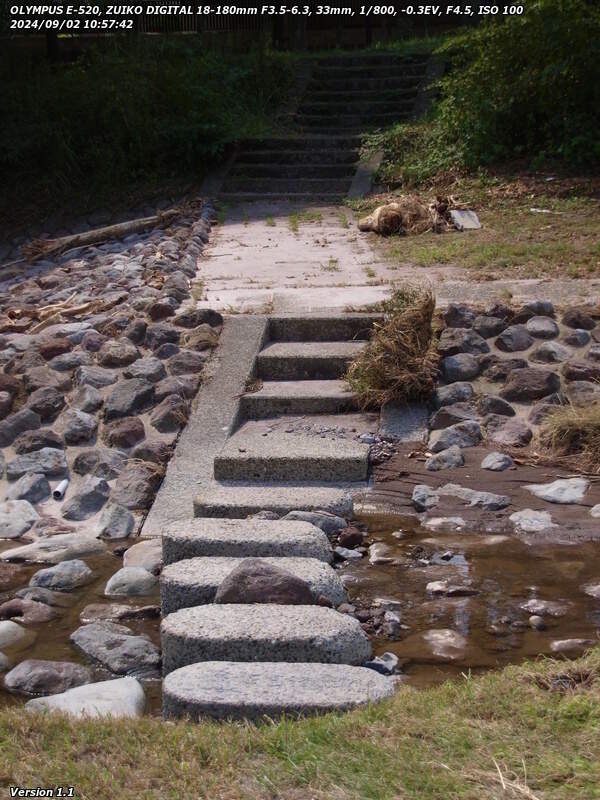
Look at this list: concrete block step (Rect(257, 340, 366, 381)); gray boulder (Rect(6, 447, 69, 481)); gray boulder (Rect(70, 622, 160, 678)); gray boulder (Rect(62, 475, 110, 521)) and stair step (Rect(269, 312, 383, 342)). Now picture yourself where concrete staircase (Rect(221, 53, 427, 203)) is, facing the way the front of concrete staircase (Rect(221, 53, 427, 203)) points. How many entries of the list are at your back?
0

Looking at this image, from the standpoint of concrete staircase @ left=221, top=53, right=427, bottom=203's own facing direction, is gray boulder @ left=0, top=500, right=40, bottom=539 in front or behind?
in front

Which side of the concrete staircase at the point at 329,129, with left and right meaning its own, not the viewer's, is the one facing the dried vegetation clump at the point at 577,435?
front

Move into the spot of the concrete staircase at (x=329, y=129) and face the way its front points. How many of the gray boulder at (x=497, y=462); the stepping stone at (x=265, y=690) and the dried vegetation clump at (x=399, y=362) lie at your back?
0

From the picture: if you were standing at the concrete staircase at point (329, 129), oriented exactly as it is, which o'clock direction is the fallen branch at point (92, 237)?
The fallen branch is roughly at 1 o'clock from the concrete staircase.

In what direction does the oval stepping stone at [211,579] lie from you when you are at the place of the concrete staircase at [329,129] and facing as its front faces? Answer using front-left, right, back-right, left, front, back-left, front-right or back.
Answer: front

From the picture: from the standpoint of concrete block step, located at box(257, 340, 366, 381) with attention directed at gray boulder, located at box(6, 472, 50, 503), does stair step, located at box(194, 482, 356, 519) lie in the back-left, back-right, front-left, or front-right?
front-left

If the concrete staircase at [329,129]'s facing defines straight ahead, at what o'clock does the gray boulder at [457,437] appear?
The gray boulder is roughly at 12 o'clock from the concrete staircase.

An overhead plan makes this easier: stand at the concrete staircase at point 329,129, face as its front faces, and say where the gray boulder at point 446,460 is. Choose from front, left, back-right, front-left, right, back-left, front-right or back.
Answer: front

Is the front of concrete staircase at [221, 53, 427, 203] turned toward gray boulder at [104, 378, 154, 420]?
yes

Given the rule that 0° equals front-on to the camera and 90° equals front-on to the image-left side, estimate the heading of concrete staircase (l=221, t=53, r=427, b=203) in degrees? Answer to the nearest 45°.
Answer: approximately 0°

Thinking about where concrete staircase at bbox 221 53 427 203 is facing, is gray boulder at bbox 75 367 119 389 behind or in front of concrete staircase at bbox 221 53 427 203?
in front

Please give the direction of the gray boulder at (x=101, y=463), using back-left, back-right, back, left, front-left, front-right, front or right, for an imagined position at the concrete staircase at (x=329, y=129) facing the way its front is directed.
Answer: front

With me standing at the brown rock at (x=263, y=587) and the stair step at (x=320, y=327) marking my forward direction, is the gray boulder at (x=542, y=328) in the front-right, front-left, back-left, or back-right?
front-right

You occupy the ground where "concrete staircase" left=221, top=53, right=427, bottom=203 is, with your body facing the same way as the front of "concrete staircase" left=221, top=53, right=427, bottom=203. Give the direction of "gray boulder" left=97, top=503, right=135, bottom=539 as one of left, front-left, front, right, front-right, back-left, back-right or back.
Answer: front

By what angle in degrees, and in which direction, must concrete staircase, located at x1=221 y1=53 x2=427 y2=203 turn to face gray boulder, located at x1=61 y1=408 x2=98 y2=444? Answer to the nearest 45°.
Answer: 0° — it already faces it

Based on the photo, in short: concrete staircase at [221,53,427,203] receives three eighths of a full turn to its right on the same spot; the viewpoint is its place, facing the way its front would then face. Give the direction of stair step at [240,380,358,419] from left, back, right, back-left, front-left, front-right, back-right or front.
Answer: back-left

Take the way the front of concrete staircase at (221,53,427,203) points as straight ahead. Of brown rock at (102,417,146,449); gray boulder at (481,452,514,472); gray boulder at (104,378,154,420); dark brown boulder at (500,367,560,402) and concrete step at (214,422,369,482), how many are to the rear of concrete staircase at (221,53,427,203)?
0

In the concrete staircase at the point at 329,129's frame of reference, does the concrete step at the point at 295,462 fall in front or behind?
in front

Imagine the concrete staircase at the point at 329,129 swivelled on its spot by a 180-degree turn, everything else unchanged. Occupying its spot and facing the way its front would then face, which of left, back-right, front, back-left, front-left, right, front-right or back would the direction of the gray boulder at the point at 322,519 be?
back

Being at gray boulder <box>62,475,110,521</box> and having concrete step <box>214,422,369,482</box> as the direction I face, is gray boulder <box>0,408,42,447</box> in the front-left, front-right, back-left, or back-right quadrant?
back-left

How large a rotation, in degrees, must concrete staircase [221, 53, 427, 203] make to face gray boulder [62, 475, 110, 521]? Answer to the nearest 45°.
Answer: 0° — it already faces it

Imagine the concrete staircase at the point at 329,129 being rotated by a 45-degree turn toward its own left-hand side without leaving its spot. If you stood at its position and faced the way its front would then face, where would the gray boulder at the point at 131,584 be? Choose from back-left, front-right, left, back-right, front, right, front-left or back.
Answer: front-right
